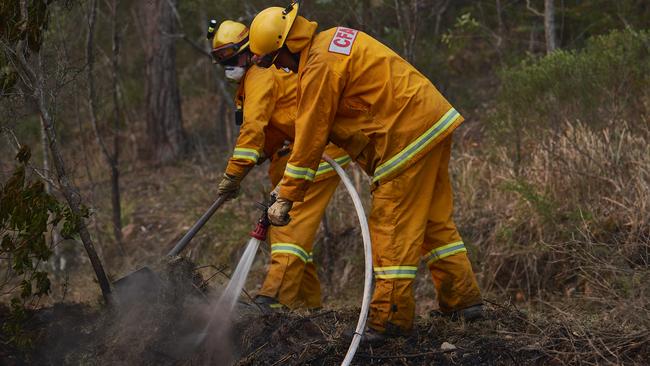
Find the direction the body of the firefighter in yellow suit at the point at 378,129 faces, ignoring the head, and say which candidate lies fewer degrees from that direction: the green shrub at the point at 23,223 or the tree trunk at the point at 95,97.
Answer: the green shrub

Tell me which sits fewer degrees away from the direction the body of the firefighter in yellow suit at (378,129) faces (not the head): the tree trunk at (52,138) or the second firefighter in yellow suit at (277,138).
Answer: the tree trunk

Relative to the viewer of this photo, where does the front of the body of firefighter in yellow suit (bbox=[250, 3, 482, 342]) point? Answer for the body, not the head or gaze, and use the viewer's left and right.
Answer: facing to the left of the viewer

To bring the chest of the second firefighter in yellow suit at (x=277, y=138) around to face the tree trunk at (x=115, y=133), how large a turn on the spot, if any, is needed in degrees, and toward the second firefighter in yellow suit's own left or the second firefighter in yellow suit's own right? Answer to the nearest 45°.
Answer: approximately 45° to the second firefighter in yellow suit's own right

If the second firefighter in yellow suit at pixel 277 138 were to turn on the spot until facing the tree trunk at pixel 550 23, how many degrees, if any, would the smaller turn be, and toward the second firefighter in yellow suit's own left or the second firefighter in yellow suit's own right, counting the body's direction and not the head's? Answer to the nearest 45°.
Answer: approximately 135° to the second firefighter in yellow suit's own right

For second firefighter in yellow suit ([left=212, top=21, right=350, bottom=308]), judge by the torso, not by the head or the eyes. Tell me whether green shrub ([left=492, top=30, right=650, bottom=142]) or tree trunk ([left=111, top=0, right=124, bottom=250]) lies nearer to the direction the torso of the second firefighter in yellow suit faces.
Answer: the tree trunk

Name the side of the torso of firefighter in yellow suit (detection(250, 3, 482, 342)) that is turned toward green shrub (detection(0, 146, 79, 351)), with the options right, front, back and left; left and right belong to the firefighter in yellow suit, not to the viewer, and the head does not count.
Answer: front

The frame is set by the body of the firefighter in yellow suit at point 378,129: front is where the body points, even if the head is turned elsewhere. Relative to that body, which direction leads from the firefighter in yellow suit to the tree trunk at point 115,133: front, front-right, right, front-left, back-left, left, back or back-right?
front-right

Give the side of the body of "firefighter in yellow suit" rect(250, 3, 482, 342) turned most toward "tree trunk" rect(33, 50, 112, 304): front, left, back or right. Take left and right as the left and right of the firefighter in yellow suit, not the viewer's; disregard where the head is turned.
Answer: front

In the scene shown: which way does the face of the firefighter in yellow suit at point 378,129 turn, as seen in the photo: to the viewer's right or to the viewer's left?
to the viewer's left

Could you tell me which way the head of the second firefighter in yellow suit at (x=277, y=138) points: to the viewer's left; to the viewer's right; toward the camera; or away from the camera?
to the viewer's left

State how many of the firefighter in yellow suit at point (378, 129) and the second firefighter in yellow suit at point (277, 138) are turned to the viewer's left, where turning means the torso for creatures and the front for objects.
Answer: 2

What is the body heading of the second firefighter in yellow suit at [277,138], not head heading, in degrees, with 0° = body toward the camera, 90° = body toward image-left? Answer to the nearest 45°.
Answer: approximately 90°

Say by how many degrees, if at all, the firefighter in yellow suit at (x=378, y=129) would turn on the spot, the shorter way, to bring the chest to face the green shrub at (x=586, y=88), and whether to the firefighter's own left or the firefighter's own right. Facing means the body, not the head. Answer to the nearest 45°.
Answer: approximately 135° to the firefighter's own right

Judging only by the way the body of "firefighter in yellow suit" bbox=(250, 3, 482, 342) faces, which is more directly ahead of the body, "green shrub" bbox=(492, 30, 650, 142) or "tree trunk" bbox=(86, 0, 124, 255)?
the tree trunk
